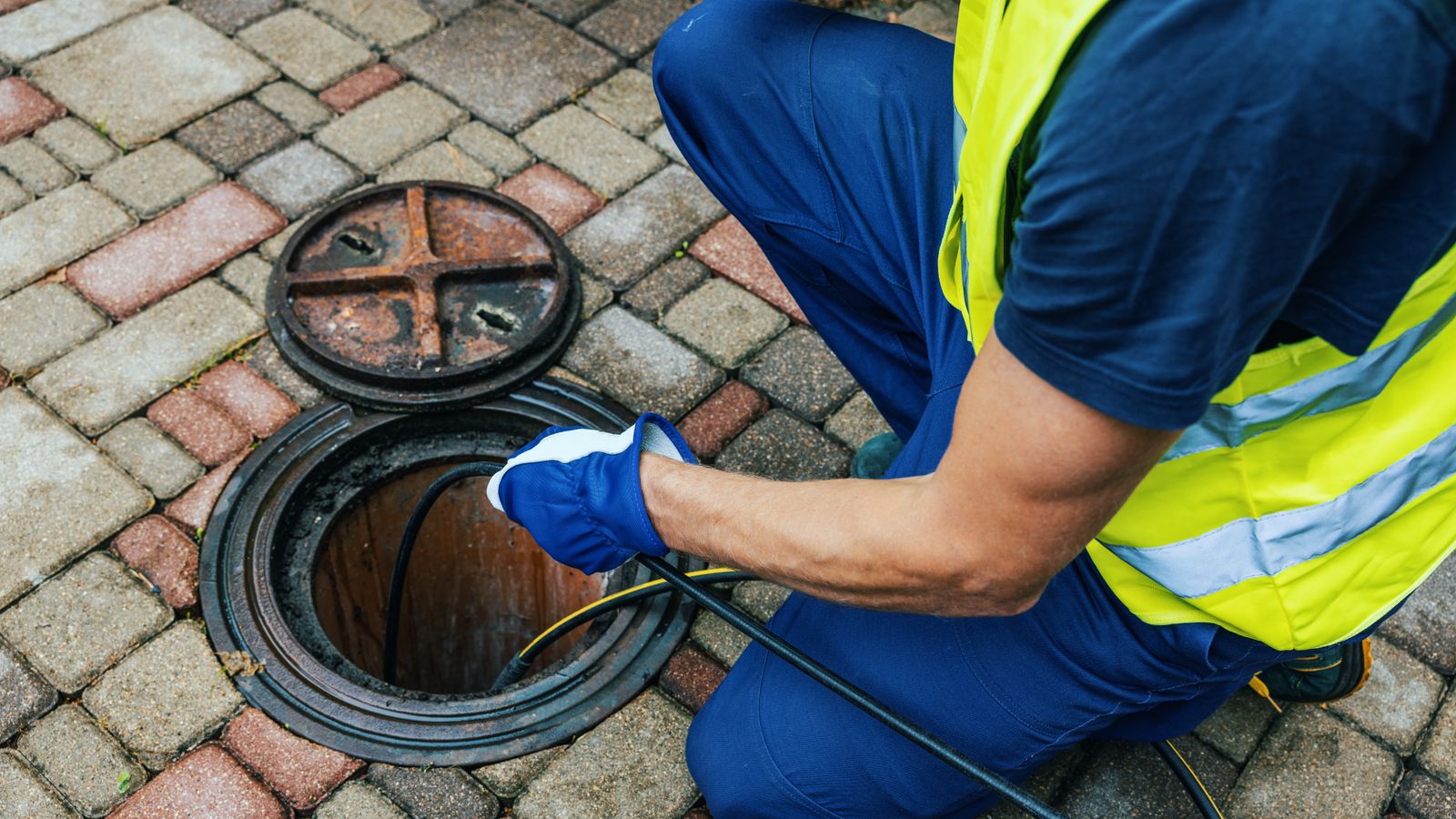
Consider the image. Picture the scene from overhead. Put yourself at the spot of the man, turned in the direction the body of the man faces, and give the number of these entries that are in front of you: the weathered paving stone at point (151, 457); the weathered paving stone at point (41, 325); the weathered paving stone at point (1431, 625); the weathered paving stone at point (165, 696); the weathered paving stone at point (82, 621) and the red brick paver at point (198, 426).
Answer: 5

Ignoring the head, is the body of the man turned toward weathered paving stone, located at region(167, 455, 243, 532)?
yes

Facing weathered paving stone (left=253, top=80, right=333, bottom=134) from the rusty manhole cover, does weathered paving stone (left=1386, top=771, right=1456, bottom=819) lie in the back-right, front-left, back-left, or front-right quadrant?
back-right

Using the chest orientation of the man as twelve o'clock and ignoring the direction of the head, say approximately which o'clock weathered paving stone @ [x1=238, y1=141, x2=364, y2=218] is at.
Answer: The weathered paving stone is roughly at 1 o'clock from the man.

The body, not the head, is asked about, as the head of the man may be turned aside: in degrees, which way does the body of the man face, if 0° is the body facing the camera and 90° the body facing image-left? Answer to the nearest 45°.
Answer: approximately 90°

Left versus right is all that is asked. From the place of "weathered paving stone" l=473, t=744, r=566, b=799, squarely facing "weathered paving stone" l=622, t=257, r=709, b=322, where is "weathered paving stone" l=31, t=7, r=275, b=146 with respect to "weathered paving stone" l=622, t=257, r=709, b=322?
left

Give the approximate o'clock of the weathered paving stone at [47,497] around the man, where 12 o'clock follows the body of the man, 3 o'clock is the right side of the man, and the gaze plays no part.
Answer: The weathered paving stone is roughly at 12 o'clock from the man.

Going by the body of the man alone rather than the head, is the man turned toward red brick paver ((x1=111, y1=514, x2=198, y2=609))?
yes

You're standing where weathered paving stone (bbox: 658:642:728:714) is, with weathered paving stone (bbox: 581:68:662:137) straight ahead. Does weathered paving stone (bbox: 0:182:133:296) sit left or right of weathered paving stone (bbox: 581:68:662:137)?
left
